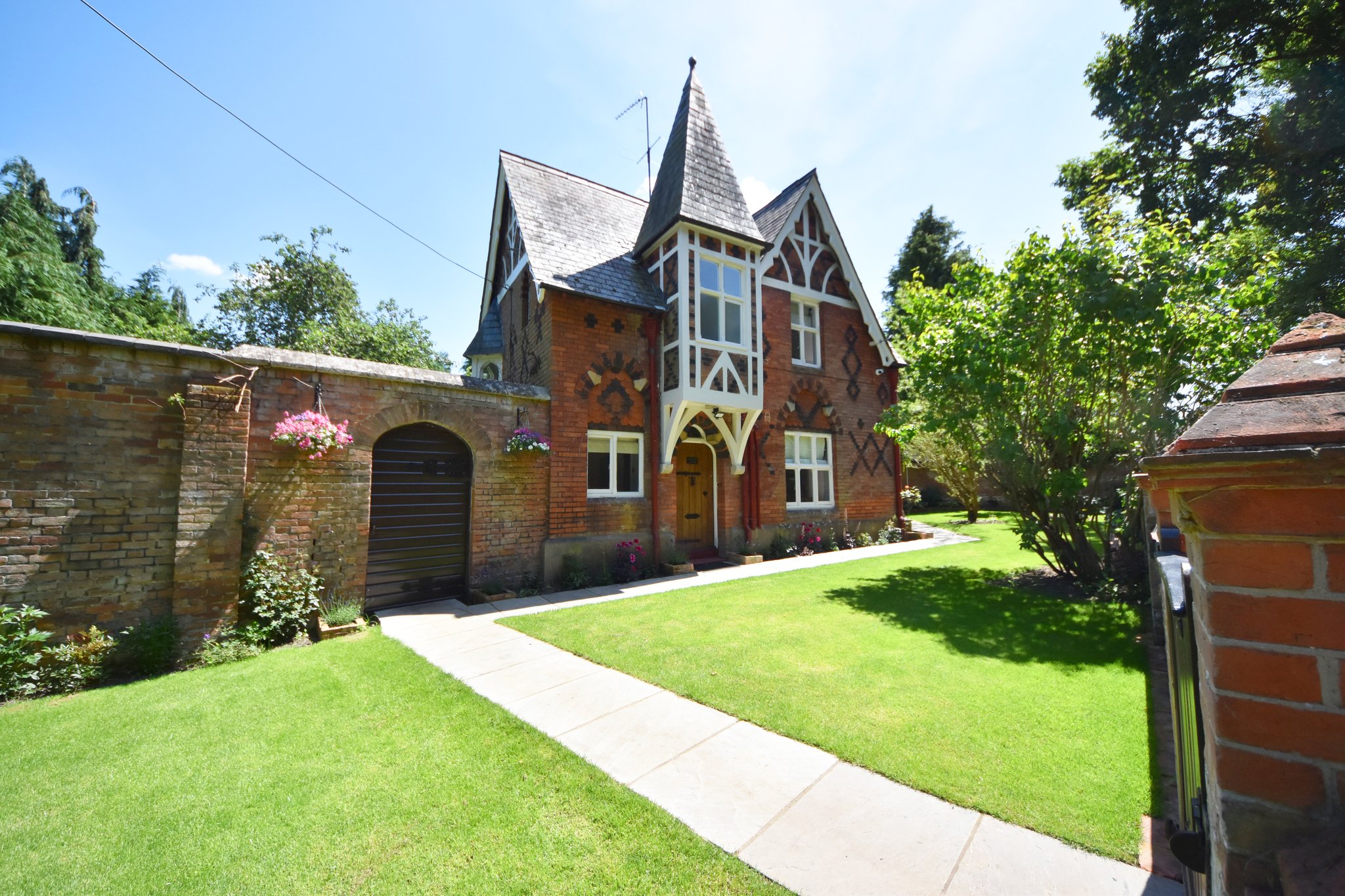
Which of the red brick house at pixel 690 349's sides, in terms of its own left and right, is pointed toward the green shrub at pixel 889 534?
left

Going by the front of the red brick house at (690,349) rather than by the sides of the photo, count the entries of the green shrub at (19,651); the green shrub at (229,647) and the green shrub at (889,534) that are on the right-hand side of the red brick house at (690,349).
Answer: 2

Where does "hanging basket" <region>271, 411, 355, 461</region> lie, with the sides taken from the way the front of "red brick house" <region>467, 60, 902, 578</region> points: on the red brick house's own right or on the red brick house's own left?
on the red brick house's own right

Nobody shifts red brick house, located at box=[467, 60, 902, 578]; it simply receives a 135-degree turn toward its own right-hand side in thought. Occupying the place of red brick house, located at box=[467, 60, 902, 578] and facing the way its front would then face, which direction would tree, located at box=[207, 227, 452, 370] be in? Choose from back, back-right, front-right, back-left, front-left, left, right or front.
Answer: front-right

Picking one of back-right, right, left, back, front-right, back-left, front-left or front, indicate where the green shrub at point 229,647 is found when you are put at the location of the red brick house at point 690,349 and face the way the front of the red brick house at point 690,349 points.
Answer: right

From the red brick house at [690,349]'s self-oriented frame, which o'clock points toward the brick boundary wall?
The brick boundary wall is roughly at 3 o'clock from the red brick house.

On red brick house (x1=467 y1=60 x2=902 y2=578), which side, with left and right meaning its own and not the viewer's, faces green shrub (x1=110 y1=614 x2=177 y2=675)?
right

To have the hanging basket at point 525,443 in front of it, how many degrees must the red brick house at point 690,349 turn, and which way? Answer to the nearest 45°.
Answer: approximately 90° to its right

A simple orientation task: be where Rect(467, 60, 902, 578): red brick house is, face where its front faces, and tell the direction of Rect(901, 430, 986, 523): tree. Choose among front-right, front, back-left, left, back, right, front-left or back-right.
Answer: left

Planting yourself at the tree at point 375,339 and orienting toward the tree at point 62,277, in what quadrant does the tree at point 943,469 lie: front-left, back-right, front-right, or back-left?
back-left

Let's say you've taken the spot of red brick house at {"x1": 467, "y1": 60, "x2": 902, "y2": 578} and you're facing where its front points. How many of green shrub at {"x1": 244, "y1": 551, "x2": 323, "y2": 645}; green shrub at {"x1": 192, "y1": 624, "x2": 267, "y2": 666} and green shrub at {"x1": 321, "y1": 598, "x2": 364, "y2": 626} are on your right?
3

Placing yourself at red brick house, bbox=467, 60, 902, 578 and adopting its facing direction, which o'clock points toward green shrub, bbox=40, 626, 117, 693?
The green shrub is roughly at 3 o'clock from the red brick house.

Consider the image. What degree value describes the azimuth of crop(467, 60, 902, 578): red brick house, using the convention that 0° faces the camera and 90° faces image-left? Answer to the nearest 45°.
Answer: approximately 315°

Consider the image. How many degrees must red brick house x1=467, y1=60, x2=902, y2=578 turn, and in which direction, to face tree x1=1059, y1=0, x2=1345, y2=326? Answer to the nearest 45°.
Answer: approximately 45° to its left
